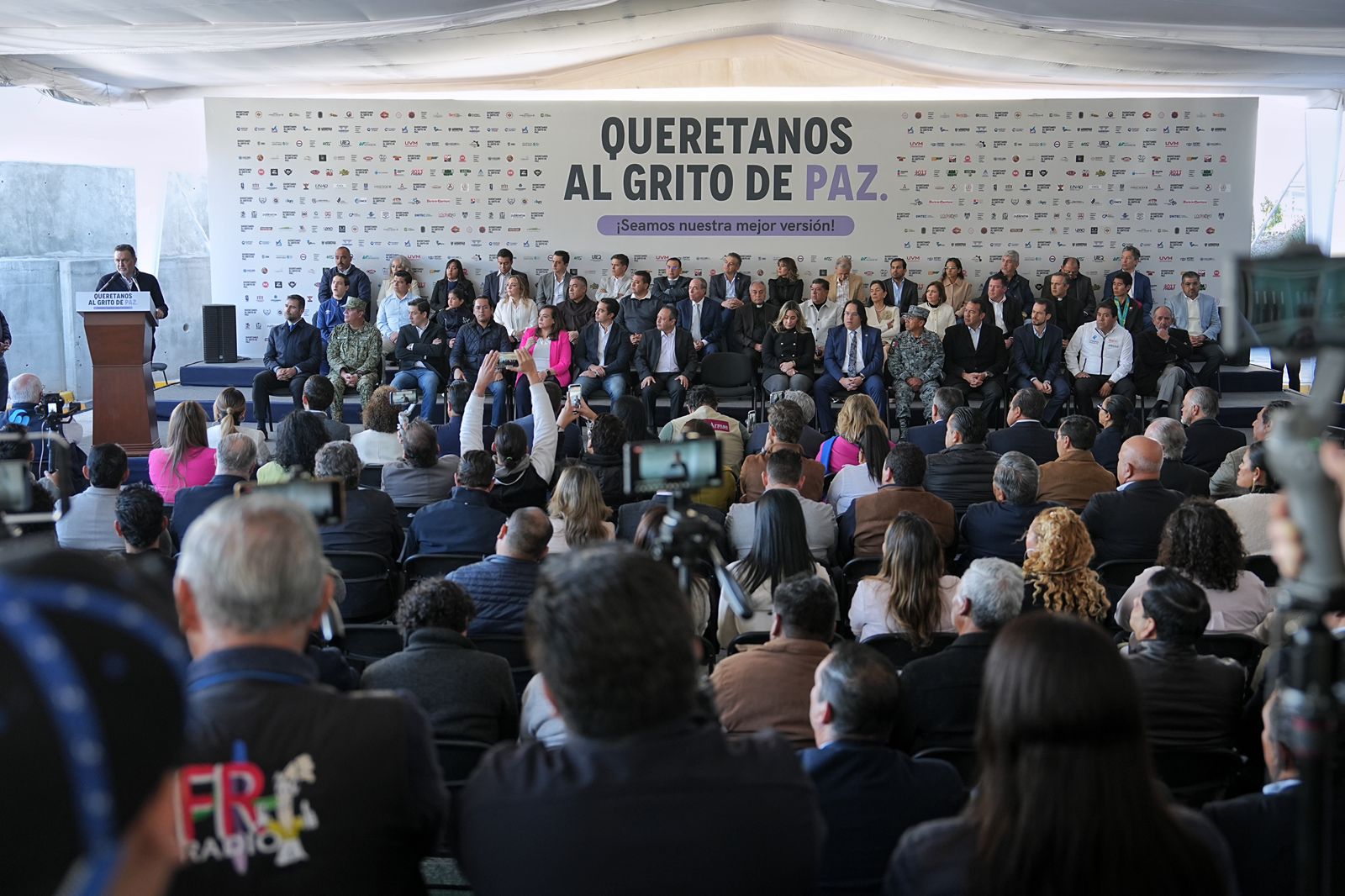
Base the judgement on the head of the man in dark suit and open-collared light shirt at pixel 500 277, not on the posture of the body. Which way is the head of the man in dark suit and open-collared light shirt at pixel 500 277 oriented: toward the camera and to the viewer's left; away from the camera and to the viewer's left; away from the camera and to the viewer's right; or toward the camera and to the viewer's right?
toward the camera and to the viewer's left

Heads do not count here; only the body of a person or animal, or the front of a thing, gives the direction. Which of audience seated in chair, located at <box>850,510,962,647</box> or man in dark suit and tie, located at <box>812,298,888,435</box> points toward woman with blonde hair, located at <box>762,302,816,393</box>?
the audience seated in chair

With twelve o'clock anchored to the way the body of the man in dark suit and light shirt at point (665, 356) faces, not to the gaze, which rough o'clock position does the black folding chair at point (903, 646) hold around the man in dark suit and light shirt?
The black folding chair is roughly at 12 o'clock from the man in dark suit and light shirt.

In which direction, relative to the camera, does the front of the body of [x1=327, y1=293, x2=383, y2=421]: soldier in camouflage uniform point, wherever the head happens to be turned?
toward the camera

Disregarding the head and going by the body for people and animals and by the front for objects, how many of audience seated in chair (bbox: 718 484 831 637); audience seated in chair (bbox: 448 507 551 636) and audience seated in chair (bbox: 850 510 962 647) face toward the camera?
0

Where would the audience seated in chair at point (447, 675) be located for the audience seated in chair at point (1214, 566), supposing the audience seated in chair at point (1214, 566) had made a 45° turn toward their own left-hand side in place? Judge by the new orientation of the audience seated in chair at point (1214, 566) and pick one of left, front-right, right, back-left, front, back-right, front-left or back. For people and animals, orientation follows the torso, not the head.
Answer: left

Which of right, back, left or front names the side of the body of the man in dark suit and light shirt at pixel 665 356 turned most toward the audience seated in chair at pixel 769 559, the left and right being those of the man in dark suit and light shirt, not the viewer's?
front

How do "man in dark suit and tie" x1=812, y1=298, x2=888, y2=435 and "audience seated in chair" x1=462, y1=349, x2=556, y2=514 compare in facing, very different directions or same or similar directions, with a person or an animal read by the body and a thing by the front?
very different directions

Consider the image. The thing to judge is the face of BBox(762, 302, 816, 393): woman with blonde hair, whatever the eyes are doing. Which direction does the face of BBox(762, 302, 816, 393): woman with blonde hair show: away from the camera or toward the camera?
toward the camera

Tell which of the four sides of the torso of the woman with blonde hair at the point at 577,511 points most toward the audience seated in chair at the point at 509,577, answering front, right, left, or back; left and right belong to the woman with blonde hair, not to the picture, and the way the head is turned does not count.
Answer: back

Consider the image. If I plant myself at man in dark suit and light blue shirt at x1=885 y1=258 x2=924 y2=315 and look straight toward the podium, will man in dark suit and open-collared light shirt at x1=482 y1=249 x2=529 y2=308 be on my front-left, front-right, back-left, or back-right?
front-right

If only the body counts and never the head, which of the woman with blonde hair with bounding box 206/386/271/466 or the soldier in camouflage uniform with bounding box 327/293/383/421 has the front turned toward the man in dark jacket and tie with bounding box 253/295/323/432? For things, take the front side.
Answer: the woman with blonde hair

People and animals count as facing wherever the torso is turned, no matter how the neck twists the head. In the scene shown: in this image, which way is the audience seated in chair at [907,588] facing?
away from the camera

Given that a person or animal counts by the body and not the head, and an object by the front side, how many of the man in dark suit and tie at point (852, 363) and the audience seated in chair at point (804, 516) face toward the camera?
1

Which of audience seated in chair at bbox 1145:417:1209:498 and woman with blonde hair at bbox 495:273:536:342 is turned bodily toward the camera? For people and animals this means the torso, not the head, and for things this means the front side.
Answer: the woman with blonde hair

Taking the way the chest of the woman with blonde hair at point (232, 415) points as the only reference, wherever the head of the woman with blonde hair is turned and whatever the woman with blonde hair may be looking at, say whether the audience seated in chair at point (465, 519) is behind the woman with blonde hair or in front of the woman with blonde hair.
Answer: behind

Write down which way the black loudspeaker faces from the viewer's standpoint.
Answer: facing the viewer

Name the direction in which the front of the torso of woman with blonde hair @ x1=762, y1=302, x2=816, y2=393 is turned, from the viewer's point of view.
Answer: toward the camera

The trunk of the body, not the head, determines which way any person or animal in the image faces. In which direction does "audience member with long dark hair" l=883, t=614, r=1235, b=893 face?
away from the camera

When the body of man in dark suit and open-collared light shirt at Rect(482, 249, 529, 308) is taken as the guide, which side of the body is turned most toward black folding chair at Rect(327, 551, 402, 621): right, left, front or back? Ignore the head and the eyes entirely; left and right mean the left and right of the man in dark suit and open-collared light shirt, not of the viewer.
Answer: front

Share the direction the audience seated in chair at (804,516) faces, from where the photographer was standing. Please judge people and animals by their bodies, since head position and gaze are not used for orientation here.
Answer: facing away from the viewer

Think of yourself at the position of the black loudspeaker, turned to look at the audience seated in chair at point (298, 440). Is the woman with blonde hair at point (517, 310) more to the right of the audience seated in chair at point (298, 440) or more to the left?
left

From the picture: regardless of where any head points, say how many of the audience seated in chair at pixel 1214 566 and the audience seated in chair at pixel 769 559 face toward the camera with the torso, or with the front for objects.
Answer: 0

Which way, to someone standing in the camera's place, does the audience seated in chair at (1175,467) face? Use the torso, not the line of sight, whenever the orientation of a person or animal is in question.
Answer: facing away from the viewer and to the left of the viewer
